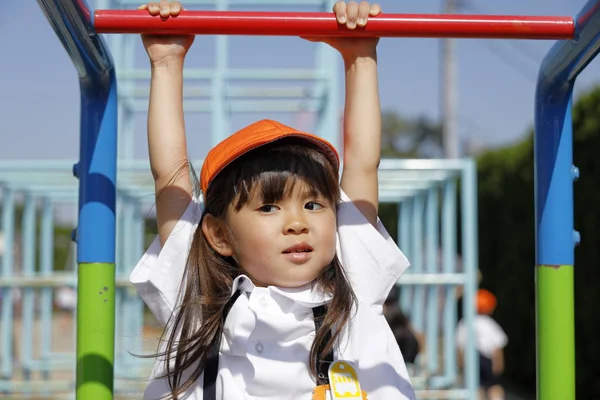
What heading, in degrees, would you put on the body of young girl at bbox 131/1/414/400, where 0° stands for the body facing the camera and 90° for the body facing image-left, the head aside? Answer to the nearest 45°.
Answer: approximately 0°

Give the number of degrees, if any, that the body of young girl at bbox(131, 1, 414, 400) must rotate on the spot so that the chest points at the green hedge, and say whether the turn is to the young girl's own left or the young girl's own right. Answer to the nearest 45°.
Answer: approximately 180°

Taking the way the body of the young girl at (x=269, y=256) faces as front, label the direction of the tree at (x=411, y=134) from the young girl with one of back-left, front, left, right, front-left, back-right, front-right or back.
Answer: back
